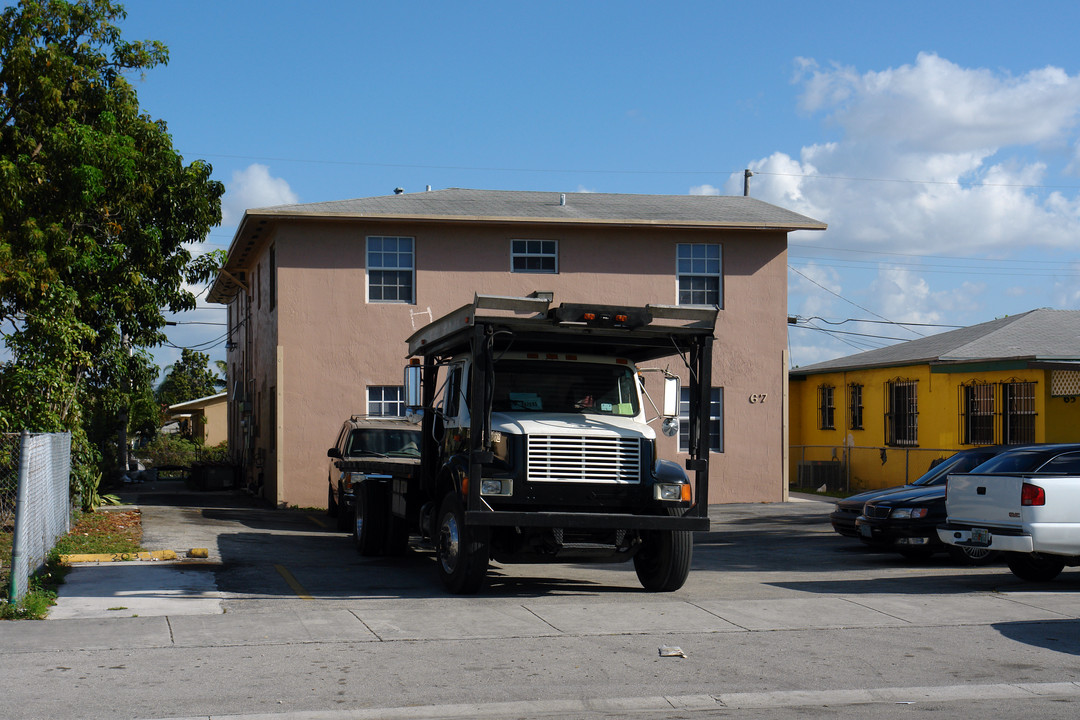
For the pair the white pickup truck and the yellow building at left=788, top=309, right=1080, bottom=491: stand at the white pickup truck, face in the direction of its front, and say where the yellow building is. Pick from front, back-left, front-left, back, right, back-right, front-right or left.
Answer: front-left

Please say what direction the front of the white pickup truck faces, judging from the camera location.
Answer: facing away from the viewer and to the right of the viewer

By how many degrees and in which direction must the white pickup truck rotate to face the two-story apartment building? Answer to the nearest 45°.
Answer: approximately 90° to its left

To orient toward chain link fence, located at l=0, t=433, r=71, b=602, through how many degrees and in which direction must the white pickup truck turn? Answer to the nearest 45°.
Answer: approximately 135° to its left
